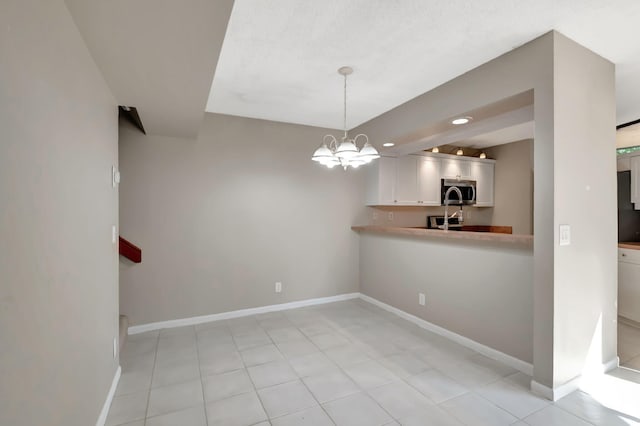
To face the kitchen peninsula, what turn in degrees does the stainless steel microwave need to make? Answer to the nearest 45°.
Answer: approximately 45° to its right

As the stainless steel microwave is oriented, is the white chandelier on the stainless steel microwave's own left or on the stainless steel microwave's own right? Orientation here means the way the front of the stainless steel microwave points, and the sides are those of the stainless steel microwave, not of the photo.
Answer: on the stainless steel microwave's own right

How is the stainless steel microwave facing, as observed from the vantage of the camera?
facing the viewer and to the right of the viewer

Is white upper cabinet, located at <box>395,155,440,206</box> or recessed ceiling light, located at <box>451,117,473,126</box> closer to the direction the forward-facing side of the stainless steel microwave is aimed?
the recessed ceiling light

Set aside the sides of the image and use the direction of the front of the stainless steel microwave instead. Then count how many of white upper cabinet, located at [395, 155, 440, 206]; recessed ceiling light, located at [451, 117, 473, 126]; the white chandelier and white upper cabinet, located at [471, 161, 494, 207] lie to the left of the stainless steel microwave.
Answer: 1

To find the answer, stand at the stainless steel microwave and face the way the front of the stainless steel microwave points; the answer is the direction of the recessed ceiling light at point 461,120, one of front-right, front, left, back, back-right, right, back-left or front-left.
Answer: front-right

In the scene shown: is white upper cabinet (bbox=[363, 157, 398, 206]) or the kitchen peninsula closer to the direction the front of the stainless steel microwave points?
the kitchen peninsula

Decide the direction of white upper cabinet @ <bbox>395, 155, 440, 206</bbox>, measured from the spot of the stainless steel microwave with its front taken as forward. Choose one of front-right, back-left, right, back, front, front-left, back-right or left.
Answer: right

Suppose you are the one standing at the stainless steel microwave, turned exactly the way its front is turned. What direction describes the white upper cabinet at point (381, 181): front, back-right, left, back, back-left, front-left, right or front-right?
right

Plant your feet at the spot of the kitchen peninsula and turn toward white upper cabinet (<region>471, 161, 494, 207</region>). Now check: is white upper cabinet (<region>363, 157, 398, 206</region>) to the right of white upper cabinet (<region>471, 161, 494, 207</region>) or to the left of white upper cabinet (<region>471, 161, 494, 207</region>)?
left
